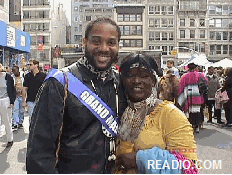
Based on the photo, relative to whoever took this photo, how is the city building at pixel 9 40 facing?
facing the viewer and to the right of the viewer

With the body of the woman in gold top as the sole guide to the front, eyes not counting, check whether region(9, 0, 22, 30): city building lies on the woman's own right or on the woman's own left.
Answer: on the woman's own right

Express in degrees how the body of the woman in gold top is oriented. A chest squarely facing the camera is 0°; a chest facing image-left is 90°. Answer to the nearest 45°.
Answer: approximately 45°

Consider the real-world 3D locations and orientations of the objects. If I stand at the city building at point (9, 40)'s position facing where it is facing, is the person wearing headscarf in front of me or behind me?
in front

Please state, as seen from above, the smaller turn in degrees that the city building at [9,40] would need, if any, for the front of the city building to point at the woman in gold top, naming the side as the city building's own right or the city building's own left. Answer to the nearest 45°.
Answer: approximately 45° to the city building's own right

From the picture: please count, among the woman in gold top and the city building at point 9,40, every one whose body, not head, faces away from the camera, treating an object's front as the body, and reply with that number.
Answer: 0
